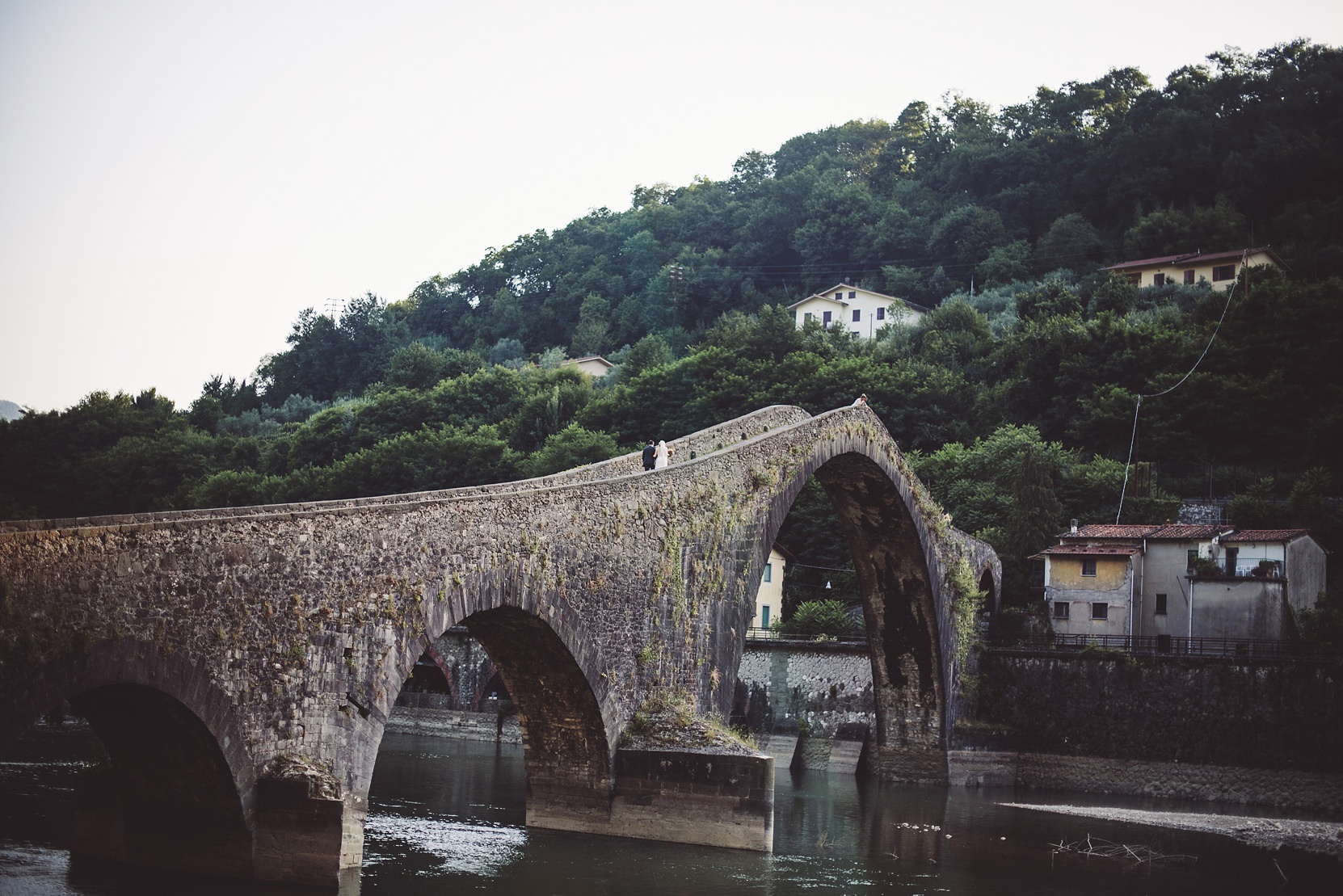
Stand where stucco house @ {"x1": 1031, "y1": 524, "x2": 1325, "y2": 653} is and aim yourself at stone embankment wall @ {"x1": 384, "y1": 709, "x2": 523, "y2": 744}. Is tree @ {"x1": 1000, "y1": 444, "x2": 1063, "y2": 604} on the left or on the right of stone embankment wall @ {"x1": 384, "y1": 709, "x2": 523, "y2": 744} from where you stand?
right

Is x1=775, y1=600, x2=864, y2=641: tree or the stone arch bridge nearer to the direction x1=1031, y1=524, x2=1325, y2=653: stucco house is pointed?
the stone arch bridge

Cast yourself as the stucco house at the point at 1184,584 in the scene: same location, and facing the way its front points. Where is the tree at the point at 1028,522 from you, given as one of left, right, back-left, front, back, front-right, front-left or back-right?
back-right

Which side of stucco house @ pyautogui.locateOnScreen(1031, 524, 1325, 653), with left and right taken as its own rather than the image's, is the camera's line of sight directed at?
front

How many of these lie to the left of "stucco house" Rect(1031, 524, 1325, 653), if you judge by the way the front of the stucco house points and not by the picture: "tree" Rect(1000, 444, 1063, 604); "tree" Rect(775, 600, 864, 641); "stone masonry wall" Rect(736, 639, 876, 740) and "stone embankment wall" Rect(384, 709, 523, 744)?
0

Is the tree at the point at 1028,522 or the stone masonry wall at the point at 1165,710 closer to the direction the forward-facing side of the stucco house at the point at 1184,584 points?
the stone masonry wall

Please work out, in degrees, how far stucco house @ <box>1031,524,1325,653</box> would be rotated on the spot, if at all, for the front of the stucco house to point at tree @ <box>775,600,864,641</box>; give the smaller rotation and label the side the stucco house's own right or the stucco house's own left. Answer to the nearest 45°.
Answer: approximately 90° to the stucco house's own right

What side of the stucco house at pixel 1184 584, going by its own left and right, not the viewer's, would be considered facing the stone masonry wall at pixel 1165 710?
front

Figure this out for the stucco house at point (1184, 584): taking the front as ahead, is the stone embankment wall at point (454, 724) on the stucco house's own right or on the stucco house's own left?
on the stucco house's own right

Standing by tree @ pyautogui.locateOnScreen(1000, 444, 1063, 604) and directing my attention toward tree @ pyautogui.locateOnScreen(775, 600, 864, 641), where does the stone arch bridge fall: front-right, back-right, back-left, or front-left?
front-left

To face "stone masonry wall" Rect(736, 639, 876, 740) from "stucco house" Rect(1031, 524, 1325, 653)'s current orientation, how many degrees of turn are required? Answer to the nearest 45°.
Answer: approximately 90° to its right
